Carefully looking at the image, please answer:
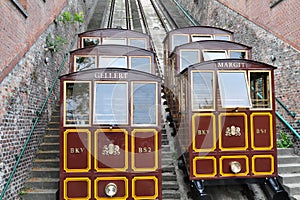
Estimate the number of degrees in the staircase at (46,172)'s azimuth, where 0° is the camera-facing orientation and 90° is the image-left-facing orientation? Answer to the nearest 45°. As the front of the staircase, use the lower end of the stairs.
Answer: approximately 0°

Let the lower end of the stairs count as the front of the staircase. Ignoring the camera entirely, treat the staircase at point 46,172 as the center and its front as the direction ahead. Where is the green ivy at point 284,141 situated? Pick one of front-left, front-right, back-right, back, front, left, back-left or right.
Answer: left

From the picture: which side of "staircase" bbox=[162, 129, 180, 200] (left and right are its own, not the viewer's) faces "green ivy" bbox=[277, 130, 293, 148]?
left

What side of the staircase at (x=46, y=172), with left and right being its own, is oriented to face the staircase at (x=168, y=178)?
left

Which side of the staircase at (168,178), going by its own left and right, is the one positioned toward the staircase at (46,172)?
right

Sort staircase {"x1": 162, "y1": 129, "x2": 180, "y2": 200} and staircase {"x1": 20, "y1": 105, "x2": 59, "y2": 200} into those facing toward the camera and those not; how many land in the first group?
2
